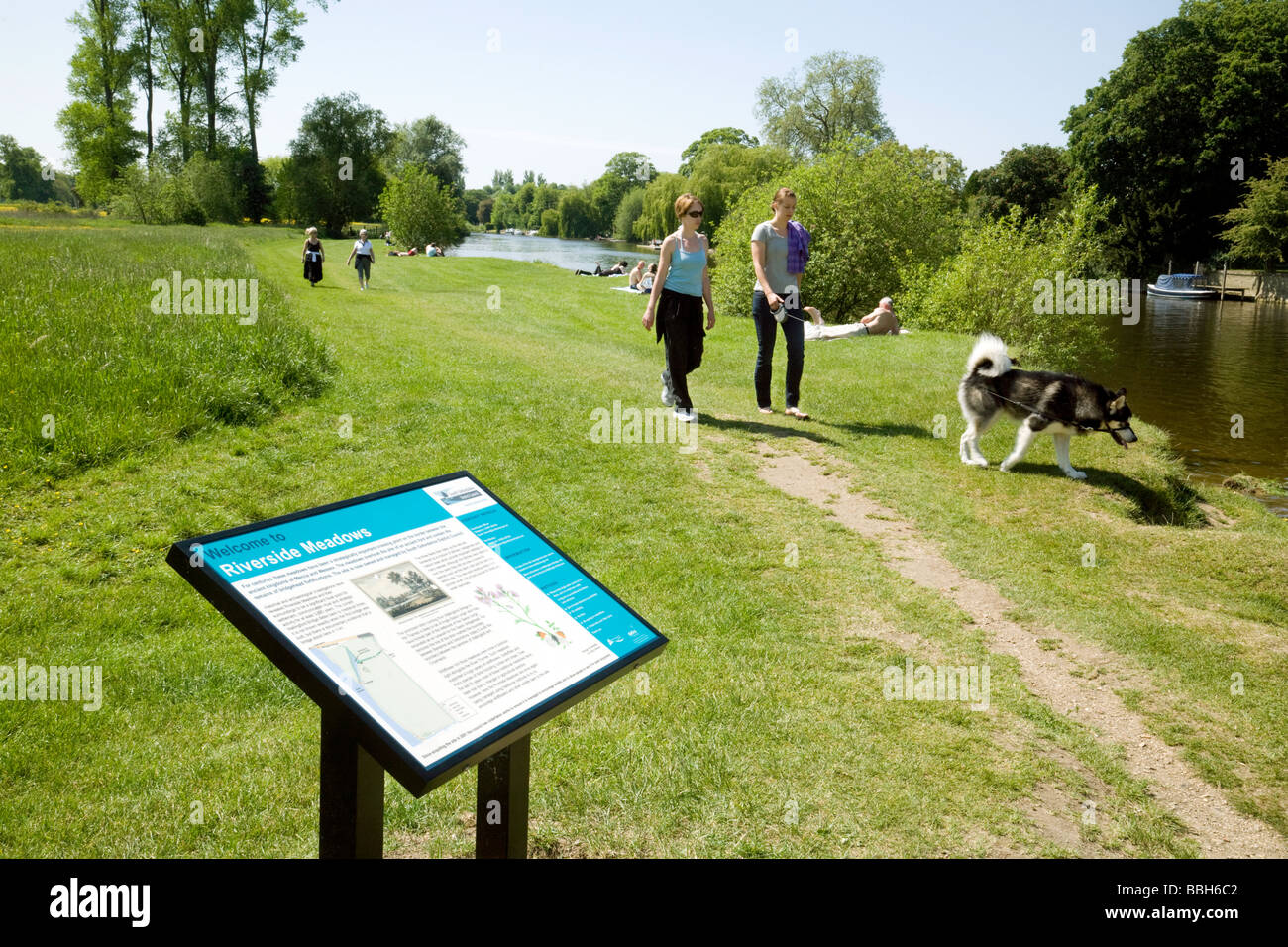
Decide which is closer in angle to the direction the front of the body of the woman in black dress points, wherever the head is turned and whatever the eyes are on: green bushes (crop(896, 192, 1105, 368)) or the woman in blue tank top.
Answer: the woman in blue tank top

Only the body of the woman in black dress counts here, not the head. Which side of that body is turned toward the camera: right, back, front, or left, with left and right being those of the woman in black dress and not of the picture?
front

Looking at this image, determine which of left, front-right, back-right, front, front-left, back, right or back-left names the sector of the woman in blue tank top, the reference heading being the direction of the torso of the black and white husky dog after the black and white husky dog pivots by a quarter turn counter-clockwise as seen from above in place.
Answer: left

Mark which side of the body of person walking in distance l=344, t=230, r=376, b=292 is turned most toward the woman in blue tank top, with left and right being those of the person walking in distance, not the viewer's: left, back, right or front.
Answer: front

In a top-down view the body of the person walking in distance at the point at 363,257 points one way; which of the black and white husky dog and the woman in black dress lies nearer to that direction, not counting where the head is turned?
the black and white husky dog

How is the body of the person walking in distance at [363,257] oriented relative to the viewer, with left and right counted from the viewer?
facing the viewer

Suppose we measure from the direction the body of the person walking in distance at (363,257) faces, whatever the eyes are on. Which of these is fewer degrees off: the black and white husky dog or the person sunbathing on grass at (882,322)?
the black and white husky dog

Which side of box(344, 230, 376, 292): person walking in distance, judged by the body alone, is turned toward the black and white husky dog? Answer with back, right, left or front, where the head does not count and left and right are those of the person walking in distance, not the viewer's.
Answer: front

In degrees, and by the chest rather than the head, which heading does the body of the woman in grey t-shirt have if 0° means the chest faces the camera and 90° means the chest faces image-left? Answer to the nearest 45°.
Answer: approximately 315°

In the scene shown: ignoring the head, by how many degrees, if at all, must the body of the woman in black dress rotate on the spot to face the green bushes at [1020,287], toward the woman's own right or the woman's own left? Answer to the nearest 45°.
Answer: approximately 45° to the woman's own left

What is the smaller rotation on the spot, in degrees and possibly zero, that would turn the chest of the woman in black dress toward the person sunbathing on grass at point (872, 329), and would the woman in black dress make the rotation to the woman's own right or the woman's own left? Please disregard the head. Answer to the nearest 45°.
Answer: approximately 45° to the woman's own left

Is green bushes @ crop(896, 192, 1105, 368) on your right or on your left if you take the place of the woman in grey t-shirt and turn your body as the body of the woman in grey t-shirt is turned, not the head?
on your left

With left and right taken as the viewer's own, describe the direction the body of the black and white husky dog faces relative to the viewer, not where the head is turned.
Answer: facing to the right of the viewer

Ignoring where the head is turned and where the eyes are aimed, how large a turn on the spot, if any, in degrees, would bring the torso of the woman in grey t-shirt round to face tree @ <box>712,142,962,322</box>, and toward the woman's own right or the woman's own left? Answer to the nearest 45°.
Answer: approximately 135° to the woman's own left
